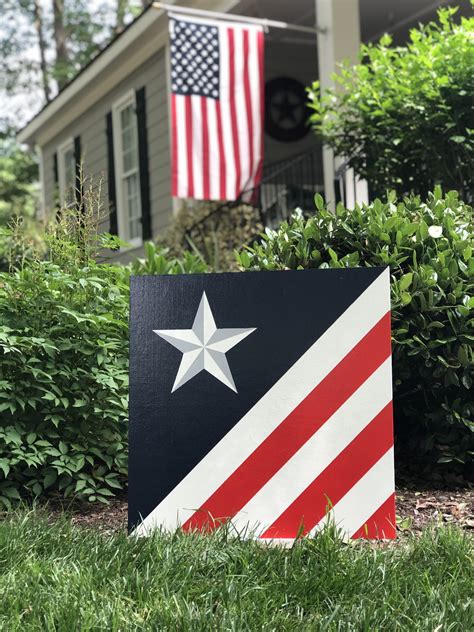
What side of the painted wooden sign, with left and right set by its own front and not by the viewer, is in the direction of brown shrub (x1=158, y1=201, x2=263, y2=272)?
back

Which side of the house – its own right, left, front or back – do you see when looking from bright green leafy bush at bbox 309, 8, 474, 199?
front

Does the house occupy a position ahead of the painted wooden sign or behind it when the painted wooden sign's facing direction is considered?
behind

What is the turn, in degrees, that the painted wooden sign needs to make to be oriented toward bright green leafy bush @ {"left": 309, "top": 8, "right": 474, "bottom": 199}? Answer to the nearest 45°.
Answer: approximately 180°

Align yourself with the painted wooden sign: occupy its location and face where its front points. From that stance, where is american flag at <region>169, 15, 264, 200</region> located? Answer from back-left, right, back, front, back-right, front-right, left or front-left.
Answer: back

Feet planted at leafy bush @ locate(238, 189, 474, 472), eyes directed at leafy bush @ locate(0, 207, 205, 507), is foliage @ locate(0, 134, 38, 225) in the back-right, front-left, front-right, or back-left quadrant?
front-right

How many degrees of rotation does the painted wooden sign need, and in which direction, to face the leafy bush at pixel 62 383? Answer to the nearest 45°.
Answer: approximately 135° to its right

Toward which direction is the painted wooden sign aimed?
toward the camera

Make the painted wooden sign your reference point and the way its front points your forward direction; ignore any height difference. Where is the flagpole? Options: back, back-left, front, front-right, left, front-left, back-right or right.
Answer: back
